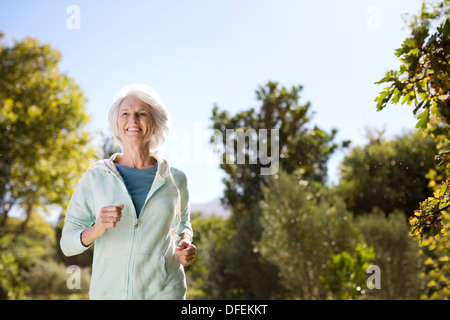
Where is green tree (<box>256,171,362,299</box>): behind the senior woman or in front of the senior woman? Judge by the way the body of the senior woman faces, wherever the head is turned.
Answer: behind

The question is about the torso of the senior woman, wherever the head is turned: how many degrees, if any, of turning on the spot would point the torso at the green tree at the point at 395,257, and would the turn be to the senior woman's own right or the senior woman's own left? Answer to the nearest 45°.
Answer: approximately 135° to the senior woman's own left

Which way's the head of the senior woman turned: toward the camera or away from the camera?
toward the camera

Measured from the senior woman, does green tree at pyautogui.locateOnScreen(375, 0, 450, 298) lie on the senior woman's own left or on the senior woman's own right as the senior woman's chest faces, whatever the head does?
on the senior woman's own left

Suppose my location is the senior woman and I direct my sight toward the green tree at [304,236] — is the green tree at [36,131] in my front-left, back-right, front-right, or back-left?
front-left

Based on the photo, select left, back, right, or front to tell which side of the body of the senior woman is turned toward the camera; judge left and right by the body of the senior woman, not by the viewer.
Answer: front
